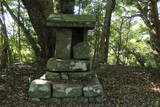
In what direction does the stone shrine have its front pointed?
toward the camera

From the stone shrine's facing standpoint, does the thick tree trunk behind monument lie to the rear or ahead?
to the rear
